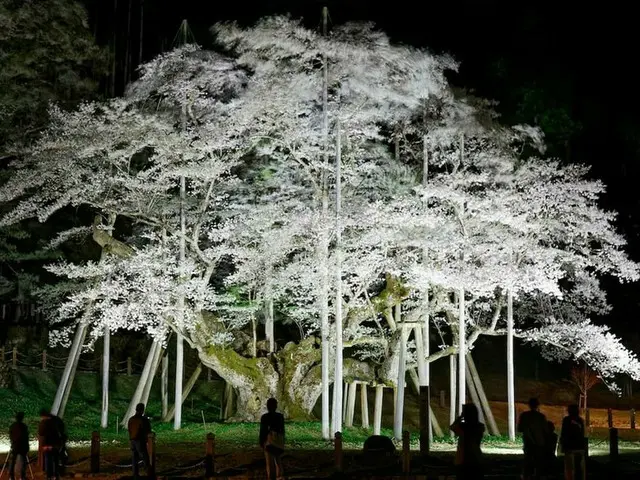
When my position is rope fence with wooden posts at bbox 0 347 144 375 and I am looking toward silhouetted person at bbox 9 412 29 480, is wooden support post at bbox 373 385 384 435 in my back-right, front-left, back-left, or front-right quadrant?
front-left

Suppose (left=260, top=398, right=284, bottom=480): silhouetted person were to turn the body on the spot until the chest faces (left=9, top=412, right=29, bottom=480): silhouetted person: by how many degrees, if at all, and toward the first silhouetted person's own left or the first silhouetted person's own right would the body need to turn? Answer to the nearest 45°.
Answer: approximately 45° to the first silhouetted person's own left

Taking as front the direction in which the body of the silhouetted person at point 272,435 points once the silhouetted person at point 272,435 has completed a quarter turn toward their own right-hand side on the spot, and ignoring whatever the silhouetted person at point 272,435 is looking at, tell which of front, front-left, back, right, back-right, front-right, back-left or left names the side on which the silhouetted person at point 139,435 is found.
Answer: back-left

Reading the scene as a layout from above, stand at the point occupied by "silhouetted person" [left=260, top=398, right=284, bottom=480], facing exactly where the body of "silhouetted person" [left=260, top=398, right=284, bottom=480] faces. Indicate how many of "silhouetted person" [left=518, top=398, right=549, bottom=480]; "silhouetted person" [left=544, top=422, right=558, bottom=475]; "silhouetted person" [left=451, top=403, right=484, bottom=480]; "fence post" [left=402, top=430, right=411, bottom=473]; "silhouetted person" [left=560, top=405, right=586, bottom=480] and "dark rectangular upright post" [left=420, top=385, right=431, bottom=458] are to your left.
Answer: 0

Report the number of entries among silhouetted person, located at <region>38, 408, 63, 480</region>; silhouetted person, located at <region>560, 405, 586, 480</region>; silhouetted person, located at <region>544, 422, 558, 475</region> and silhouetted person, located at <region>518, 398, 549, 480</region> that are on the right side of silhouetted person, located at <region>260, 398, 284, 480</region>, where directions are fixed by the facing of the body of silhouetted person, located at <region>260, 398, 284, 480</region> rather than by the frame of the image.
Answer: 3

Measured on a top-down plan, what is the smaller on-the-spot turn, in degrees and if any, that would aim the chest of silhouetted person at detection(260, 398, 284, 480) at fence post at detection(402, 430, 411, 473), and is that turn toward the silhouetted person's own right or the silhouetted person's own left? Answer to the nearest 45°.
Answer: approximately 45° to the silhouetted person's own right

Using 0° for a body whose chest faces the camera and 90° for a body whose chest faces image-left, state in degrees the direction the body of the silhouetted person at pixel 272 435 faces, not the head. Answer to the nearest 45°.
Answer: approximately 180°

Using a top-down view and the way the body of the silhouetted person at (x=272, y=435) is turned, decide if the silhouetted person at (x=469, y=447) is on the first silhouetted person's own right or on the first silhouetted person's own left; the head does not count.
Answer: on the first silhouetted person's own right

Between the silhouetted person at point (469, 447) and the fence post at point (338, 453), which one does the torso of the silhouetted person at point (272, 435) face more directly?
the fence post

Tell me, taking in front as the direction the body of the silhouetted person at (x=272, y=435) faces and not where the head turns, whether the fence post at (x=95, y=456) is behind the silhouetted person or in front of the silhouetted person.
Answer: in front

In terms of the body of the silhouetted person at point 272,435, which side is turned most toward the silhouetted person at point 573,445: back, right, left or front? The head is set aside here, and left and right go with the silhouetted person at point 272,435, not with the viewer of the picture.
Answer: right

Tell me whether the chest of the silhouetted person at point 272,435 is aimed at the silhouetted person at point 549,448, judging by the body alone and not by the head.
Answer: no

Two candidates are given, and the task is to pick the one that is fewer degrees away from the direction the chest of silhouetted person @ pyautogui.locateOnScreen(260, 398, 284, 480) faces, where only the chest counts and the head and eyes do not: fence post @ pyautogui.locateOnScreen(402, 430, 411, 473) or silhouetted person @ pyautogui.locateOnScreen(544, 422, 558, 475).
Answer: the fence post

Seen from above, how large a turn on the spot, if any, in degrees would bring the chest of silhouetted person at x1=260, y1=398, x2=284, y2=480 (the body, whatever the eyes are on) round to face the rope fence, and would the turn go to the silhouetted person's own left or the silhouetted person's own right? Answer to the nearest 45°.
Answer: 0° — they already face it

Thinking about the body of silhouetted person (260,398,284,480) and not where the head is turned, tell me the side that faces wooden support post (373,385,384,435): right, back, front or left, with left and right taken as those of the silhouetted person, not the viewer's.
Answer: front

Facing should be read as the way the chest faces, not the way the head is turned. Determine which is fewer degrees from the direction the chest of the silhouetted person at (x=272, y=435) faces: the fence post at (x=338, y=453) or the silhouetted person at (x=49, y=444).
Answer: the fence post

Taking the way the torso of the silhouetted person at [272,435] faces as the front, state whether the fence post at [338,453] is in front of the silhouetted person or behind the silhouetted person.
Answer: in front

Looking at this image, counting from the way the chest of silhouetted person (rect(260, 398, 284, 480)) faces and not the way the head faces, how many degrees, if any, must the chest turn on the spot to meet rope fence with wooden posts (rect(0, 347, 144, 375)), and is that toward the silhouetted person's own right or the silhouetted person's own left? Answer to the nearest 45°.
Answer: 0° — they already face it

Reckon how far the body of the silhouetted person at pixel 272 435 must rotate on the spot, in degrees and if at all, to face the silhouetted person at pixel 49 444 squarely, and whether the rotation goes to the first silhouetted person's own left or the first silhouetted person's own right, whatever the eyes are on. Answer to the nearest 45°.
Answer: approximately 45° to the first silhouetted person's own left
